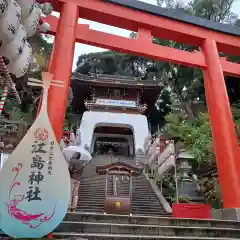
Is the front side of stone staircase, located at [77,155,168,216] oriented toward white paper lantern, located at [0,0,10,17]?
yes

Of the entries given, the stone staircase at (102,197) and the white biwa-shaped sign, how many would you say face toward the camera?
2

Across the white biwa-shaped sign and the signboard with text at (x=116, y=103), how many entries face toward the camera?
2

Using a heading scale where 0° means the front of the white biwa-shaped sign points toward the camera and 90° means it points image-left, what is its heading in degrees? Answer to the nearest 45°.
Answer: approximately 0°

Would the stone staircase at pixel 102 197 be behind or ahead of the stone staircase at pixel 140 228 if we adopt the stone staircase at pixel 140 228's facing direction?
behind

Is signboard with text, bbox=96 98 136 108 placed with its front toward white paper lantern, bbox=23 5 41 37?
yes

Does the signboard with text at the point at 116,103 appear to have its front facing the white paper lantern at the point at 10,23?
yes

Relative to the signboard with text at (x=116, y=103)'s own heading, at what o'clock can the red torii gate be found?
The red torii gate is roughly at 12 o'clock from the signboard with text.
